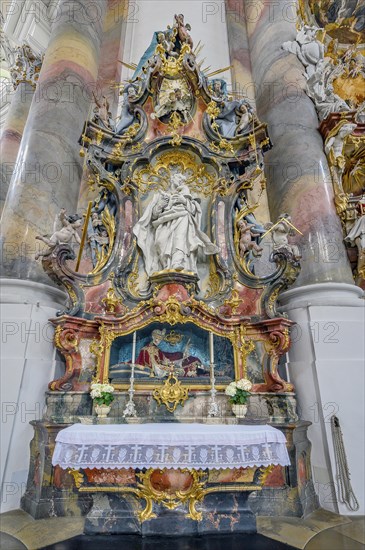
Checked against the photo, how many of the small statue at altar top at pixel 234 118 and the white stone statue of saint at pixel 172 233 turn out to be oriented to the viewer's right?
0

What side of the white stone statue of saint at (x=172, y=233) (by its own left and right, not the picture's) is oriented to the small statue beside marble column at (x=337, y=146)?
left

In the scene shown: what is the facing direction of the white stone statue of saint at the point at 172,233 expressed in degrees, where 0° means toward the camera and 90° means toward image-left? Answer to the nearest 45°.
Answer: approximately 0°

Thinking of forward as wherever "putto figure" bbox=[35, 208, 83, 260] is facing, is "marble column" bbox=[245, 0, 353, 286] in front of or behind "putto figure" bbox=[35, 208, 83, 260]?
in front

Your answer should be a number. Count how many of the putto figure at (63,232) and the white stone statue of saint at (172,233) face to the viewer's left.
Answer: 0

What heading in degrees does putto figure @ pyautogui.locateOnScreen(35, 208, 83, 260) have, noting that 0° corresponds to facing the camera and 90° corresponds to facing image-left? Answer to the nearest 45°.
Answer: approximately 315°

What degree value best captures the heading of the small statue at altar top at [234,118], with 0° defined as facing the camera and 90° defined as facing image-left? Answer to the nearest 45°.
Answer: approximately 45°

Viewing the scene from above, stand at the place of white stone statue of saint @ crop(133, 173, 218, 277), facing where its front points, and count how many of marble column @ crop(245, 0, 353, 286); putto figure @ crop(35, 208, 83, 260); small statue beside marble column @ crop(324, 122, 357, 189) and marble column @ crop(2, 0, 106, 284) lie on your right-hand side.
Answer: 2
